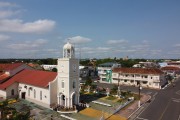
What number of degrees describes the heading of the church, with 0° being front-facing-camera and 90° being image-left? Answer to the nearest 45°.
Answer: approximately 315°
